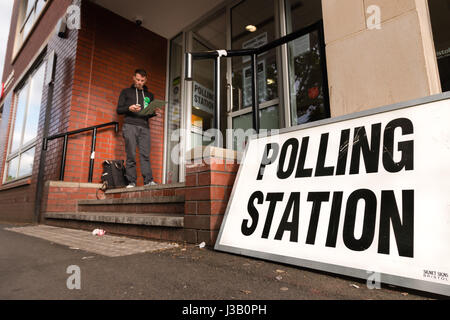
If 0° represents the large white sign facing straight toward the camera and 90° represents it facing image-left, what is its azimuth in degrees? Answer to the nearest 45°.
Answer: approximately 45°

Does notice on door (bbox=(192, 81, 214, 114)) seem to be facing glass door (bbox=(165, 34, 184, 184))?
no

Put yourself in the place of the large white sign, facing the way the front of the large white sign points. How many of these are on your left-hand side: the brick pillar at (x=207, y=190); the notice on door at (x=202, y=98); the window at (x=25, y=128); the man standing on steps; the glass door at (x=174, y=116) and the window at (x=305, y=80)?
0

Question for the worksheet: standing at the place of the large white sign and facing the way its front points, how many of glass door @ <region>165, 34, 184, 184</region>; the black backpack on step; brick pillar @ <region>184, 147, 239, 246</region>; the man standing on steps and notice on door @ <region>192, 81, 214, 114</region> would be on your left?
0

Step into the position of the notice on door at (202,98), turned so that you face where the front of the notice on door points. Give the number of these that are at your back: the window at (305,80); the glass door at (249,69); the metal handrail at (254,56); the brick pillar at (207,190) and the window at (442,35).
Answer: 0

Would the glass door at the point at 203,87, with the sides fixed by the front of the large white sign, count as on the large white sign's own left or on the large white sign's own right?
on the large white sign's own right

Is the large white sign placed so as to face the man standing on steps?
no

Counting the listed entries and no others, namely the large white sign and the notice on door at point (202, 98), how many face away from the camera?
0

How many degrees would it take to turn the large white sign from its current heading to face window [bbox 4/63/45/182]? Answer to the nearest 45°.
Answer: approximately 45° to its right

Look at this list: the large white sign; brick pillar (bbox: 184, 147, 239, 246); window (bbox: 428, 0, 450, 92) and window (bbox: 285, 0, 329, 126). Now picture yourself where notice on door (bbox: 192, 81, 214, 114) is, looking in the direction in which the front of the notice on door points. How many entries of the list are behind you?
0

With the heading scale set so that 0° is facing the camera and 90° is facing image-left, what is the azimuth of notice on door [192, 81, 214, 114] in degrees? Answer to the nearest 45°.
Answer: approximately 315°

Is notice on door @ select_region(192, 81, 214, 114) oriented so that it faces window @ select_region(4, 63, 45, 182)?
no

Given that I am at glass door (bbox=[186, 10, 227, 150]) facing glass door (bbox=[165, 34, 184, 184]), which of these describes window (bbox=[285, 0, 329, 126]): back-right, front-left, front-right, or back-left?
back-left

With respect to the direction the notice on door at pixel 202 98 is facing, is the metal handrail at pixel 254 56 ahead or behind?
ahead

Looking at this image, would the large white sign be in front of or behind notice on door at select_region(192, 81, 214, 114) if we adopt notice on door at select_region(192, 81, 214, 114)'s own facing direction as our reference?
in front
